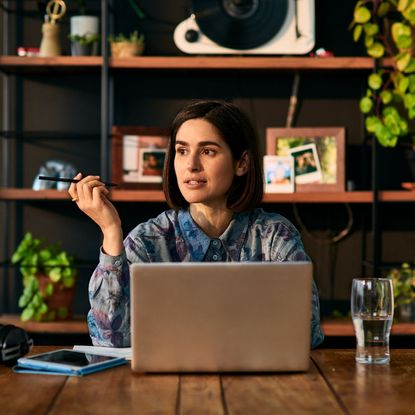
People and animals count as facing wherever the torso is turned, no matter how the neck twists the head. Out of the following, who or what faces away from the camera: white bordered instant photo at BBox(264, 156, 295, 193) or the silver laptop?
the silver laptop

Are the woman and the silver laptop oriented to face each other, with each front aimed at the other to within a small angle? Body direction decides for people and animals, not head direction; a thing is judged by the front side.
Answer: yes

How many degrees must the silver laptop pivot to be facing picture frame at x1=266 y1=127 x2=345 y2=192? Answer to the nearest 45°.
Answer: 0° — it already faces it

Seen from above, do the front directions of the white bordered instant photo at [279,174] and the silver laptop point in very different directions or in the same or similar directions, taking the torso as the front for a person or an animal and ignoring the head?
very different directions

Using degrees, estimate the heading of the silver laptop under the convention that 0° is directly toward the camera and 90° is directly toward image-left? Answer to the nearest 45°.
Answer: approximately 180°

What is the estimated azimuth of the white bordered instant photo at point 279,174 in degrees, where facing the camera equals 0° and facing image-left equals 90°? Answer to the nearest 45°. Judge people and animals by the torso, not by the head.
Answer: approximately 0°

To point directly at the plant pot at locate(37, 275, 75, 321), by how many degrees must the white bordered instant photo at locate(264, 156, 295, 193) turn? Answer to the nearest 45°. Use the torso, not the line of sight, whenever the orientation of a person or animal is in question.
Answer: approximately 90° to its right
